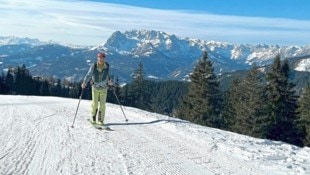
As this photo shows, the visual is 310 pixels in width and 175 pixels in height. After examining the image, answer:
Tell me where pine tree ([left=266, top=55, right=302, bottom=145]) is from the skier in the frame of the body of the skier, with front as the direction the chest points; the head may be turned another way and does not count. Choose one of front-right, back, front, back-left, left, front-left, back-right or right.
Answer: back-left

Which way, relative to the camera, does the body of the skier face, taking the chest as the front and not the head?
toward the camera

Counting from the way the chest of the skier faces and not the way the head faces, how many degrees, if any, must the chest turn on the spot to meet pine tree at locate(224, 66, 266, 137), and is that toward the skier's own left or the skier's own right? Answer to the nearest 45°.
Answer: approximately 135° to the skier's own left

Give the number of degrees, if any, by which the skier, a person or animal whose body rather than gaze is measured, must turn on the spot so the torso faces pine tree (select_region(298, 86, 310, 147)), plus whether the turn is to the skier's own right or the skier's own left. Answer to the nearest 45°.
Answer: approximately 135° to the skier's own left
